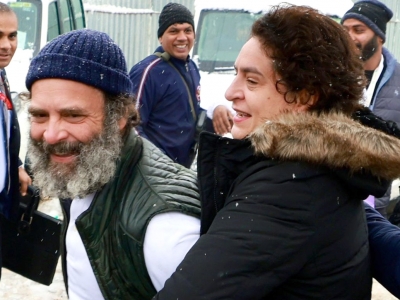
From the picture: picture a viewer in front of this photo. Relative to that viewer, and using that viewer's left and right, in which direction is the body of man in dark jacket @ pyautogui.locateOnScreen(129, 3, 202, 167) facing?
facing the viewer and to the right of the viewer

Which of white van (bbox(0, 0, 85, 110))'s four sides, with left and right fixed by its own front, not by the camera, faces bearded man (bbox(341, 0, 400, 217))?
left

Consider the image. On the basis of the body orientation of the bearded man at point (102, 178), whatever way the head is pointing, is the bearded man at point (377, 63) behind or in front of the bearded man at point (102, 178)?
behind

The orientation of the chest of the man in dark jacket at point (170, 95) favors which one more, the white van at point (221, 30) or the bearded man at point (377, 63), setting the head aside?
the bearded man

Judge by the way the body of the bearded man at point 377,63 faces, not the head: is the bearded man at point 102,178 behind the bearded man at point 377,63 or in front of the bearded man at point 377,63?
in front

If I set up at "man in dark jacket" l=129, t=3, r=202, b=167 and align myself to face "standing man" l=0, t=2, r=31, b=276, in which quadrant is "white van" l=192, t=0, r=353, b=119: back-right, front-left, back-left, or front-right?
back-right

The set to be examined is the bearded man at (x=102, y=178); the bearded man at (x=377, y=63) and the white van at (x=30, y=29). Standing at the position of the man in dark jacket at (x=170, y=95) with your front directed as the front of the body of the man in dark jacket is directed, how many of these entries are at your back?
1

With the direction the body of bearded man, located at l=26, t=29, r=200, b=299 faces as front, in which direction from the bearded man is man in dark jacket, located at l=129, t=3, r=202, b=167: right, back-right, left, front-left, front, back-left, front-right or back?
back-right

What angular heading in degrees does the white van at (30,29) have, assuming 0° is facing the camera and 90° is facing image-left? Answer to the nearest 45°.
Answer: approximately 45°

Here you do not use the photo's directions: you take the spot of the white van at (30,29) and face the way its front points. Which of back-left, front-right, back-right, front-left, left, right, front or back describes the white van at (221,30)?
back-left
